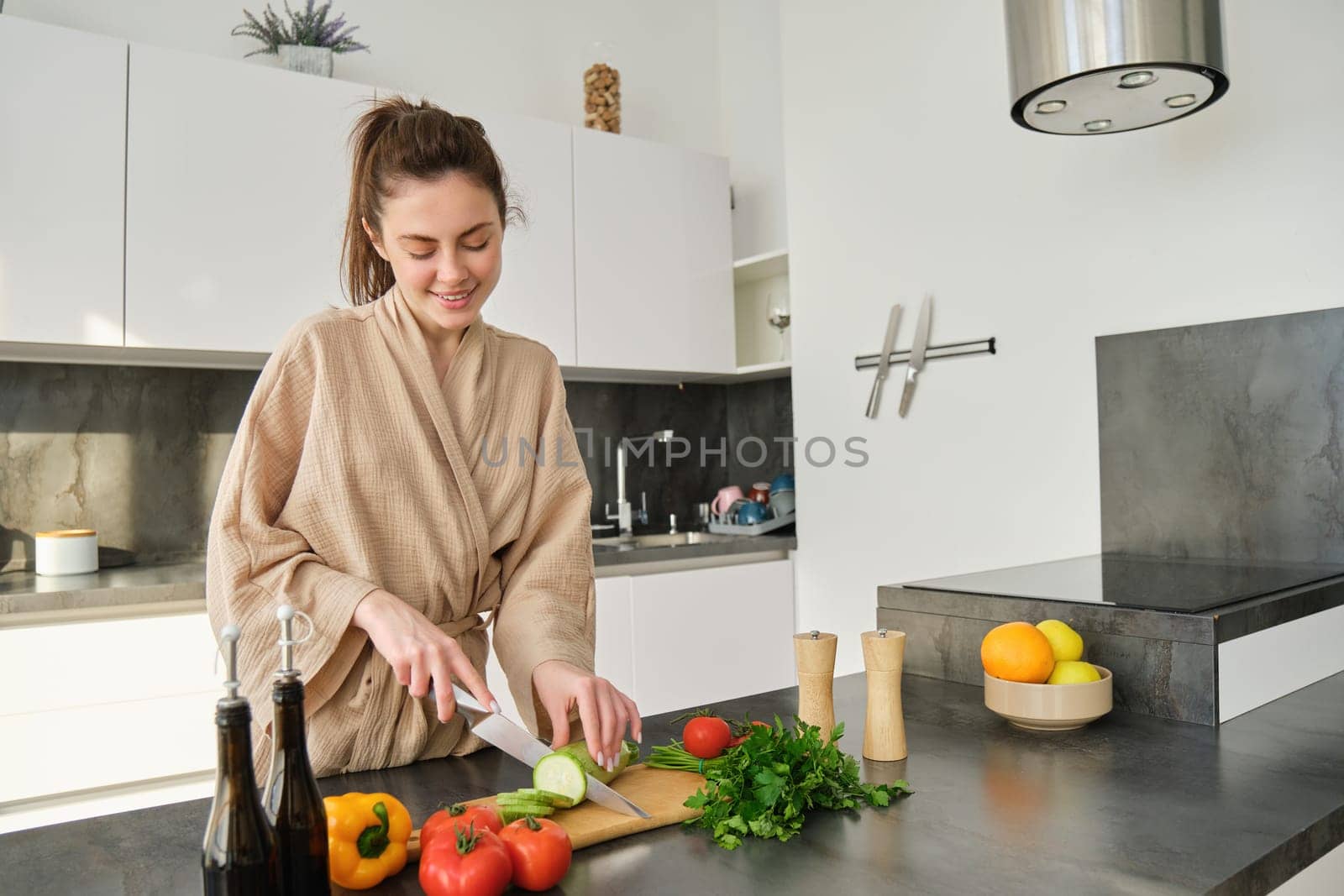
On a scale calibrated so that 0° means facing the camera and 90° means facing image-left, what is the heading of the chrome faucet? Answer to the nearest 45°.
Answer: approximately 315°

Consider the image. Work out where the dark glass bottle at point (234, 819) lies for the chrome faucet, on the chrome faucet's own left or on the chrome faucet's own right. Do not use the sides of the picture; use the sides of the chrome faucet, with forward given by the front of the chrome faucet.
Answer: on the chrome faucet's own right

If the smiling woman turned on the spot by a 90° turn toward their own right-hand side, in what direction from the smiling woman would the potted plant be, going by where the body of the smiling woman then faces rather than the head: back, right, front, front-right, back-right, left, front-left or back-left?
back-right

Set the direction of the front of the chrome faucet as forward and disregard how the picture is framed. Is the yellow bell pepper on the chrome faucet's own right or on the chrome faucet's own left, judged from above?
on the chrome faucet's own right

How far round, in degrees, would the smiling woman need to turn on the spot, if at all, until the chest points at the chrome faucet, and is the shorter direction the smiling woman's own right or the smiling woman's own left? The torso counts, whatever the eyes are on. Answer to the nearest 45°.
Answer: approximately 135° to the smiling woman's own left

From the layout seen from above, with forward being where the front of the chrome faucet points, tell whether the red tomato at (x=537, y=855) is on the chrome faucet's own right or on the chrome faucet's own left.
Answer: on the chrome faucet's own right
